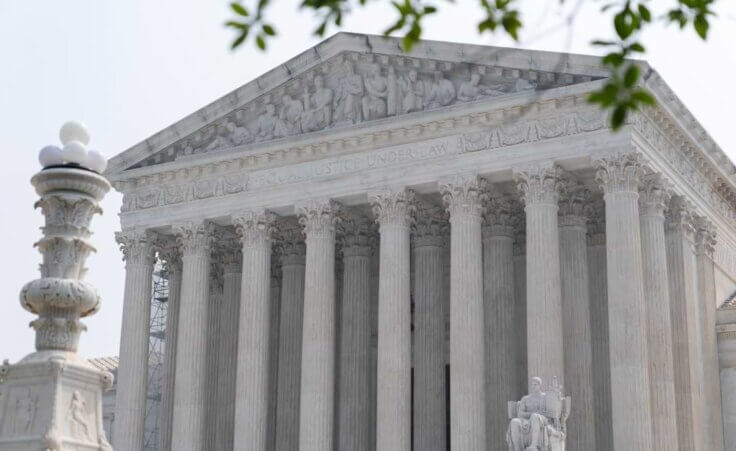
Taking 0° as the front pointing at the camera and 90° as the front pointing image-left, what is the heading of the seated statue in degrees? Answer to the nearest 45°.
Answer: approximately 45°

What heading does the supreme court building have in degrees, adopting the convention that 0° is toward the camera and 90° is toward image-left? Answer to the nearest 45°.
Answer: approximately 45°
